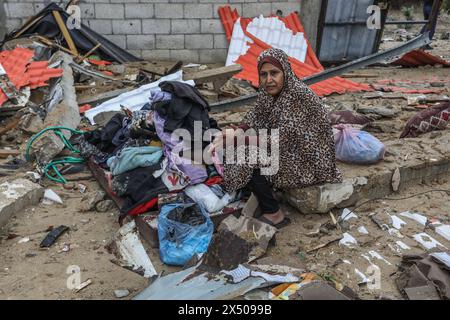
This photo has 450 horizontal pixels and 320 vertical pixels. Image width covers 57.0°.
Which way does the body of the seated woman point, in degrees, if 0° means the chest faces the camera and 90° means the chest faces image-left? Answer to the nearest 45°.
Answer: approximately 45°

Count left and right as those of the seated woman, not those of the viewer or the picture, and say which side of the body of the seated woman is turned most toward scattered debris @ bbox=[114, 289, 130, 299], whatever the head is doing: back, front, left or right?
front

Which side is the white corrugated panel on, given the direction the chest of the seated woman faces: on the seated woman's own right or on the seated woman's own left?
on the seated woman's own right

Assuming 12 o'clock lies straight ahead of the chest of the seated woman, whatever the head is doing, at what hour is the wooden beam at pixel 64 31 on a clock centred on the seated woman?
The wooden beam is roughly at 3 o'clock from the seated woman.

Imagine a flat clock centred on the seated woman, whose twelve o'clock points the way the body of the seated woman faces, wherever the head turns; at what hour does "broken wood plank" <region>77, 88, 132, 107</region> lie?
The broken wood plank is roughly at 3 o'clock from the seated woman.

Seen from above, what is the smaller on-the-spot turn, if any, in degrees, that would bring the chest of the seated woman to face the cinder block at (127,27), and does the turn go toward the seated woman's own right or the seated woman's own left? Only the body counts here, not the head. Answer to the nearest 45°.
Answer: approximately 90° to the seated woman's own right

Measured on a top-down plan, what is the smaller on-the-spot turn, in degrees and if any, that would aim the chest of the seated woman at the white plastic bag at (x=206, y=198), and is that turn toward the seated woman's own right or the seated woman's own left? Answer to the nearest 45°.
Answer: approximately 45° to the seated woman's own right

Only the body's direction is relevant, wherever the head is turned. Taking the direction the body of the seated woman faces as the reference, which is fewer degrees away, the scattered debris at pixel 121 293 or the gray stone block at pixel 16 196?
the scattered debris

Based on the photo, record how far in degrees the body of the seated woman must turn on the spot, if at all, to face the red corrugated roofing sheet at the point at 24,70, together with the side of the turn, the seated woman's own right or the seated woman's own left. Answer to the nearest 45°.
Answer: approximately 90° to the seated woman's own right

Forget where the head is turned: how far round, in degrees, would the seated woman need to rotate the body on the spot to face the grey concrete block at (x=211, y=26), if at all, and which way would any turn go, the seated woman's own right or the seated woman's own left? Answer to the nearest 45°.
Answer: approximately 135° to the seated woman's own right

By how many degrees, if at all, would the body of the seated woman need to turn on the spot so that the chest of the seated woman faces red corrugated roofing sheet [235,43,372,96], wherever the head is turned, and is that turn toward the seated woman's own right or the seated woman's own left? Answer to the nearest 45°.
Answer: approximately 135° to the seated woman's own right

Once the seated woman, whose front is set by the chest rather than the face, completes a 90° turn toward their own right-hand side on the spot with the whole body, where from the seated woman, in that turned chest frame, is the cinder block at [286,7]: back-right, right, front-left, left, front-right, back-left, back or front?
front-right

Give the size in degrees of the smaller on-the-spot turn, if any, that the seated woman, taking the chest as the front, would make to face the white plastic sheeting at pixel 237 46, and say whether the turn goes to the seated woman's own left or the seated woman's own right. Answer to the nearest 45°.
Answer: approximately 135° to the seated woman's own right

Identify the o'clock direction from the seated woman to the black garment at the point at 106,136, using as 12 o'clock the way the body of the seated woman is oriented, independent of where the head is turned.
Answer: The black garment is roughly at 2 o'clock from the seated woman.
